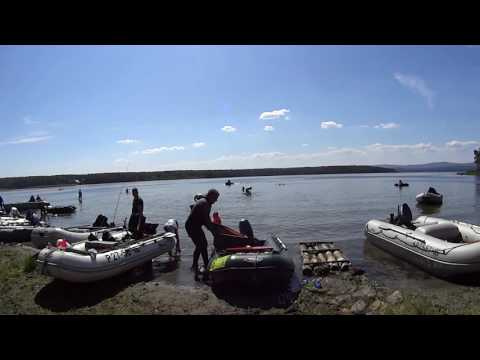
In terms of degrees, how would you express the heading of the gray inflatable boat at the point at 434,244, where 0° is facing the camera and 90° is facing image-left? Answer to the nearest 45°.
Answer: approximately 315°

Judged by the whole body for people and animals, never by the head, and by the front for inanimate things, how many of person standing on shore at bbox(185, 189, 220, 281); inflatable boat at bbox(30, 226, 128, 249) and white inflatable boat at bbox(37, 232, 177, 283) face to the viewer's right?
1

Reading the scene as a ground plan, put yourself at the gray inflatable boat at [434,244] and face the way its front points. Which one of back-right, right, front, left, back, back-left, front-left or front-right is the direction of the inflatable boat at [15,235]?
back-right

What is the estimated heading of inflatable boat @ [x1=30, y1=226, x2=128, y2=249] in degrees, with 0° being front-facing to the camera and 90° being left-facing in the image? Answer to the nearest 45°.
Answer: approximately 45°

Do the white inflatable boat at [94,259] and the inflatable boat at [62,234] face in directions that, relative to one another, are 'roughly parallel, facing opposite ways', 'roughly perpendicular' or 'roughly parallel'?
roughly parallel

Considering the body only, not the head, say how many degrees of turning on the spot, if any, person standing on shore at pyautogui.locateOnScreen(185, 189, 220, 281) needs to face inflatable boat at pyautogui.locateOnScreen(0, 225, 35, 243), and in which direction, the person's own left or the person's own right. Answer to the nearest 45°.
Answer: approximately 135° to the person's own left

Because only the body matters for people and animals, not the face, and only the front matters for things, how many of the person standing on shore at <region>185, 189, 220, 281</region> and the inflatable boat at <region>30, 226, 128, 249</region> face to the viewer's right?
1

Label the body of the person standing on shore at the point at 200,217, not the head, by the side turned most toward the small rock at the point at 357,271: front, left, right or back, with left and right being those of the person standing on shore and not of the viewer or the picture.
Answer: front

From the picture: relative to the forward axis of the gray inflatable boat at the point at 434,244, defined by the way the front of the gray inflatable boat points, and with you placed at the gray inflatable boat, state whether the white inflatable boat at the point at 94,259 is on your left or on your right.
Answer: on your right

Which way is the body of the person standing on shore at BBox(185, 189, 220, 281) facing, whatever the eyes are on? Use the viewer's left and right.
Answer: facing to the right of the viewer

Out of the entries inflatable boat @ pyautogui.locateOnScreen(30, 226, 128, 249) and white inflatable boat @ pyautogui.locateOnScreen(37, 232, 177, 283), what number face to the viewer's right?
0

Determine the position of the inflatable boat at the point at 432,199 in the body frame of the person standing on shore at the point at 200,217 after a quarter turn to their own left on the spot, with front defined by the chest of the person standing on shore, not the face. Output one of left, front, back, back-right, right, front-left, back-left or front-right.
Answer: front-right

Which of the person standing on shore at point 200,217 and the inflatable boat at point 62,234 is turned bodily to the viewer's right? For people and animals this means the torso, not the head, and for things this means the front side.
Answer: the person standing on shore

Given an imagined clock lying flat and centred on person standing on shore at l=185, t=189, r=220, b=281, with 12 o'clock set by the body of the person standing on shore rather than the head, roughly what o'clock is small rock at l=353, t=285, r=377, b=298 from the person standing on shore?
The small rock is roughly at 1 o'clock from the person standing on shore.

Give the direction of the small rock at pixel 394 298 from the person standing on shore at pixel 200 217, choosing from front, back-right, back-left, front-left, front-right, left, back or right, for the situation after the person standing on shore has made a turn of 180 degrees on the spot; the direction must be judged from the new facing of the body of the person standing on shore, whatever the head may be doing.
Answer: back-left

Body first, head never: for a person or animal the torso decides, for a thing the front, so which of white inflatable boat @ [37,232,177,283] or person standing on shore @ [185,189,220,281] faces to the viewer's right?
the person standing on shore
